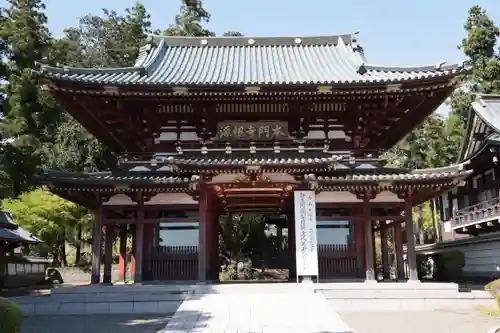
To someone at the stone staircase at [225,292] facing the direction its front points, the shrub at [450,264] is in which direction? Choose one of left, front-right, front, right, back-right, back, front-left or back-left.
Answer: back-left

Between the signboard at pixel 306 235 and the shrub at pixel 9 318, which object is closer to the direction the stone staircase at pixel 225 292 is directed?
the shrub

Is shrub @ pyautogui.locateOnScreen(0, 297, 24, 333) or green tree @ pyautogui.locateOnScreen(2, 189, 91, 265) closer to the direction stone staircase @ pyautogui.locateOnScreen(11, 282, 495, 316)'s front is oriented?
the shrub

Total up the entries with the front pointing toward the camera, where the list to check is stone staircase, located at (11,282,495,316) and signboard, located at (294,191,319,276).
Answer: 2

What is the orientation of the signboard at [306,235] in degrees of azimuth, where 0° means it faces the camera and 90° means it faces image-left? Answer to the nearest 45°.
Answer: approximately 0°

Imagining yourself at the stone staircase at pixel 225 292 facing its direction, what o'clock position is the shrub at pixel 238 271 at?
The shrub is roughly at 6 o'clock from the stone staircase.

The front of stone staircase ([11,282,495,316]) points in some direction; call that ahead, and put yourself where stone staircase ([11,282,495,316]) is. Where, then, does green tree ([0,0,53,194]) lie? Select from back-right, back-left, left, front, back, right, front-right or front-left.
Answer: back-right

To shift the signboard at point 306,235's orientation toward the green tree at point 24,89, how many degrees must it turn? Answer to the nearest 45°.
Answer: approximately 135° to its right
